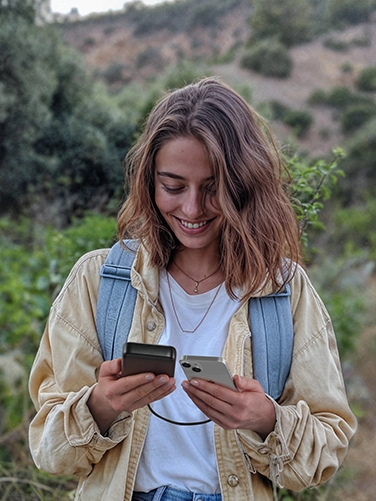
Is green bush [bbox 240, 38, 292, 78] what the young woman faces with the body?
no

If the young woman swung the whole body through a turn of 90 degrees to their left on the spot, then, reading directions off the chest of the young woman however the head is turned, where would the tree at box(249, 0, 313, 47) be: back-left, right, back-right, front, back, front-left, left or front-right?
left

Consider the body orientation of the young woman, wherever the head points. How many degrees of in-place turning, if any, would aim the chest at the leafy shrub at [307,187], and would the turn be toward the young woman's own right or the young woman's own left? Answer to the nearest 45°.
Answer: approximately 135° to the young woman's own left

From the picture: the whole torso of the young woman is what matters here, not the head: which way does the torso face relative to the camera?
toward the camera

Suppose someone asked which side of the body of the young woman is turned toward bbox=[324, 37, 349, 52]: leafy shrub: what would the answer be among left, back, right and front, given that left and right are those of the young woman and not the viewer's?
back

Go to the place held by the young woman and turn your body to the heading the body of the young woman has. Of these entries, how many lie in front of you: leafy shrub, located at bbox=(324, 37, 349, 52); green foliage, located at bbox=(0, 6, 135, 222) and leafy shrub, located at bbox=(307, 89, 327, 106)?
0

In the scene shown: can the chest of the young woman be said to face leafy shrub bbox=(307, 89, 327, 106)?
no

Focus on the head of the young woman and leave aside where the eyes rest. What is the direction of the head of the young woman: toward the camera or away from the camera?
toward the camera

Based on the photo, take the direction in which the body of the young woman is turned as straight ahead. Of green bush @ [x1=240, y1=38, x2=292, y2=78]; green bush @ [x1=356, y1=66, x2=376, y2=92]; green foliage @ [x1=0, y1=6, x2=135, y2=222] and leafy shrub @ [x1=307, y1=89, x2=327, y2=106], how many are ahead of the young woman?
0

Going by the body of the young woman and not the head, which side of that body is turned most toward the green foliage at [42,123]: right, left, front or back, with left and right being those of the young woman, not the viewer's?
back

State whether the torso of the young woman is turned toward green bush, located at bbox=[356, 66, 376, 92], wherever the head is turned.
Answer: no
